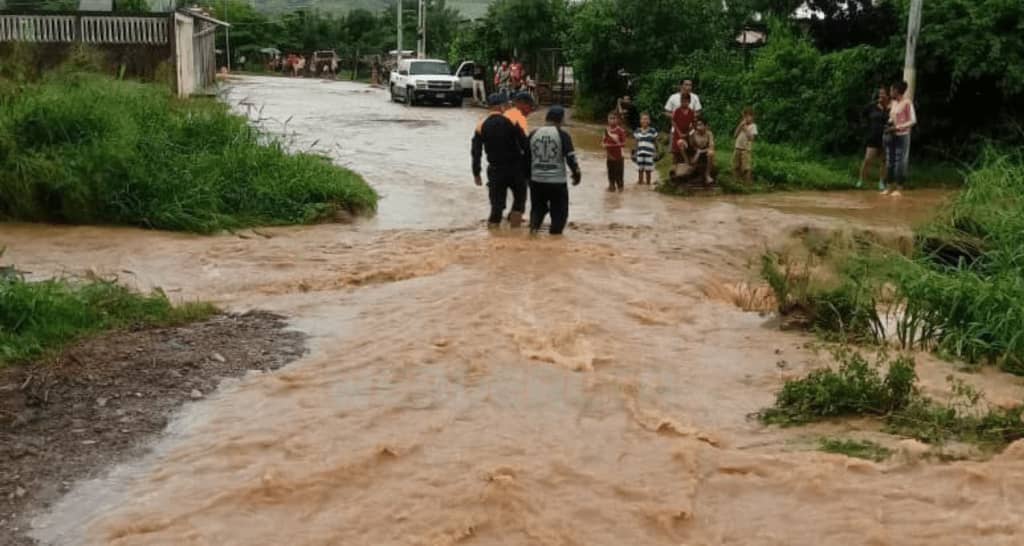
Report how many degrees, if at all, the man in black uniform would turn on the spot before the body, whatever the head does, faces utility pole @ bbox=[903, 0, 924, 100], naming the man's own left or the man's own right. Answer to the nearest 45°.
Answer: approximately 45° to the man's own right

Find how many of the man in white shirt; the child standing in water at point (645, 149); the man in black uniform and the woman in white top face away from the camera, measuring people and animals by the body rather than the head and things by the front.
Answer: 1

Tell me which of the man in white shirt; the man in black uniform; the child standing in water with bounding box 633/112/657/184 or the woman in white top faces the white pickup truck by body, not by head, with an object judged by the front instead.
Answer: the man in black uniform

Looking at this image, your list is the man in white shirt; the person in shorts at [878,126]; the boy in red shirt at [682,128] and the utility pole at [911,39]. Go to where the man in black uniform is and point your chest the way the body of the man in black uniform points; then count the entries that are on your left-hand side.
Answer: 0

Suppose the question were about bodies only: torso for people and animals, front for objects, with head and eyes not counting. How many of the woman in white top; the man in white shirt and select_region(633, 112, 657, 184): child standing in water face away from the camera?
0

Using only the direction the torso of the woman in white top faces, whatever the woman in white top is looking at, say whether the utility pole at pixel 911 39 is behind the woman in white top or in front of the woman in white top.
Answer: behind

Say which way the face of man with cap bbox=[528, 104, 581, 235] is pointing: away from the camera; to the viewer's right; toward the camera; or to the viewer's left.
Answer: away from the camera

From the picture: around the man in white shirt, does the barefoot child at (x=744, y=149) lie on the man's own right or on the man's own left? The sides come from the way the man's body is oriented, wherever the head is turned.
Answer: on the man's own left

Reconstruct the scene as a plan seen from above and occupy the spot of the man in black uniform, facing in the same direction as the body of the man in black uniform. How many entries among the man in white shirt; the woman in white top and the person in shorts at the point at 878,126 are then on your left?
0

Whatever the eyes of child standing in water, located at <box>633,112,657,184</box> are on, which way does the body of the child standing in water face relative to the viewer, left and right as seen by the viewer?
facing the viewer

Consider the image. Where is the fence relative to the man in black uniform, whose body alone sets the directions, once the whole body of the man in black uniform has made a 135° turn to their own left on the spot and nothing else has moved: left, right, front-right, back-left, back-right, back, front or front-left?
right

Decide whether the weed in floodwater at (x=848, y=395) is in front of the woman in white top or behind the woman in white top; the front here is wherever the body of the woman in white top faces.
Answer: in front

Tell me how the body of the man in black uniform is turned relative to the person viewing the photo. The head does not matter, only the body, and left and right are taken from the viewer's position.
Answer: facing away from the viewer

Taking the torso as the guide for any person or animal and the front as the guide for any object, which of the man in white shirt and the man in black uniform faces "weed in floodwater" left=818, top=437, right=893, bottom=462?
the man in white shirt

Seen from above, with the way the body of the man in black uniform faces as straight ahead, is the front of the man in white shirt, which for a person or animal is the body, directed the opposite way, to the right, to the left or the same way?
the opposite way

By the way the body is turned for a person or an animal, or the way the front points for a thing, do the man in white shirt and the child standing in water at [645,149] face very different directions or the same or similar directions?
same or similar directions

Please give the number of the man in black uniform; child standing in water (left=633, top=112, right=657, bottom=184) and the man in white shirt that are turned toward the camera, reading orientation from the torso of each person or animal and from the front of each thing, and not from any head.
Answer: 2

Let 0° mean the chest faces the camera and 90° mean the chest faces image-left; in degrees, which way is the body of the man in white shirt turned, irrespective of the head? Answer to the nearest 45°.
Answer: approximately 0°

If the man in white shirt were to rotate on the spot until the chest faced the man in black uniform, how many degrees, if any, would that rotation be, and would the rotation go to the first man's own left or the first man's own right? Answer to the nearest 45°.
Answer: approximately 45° to the first man's own right
